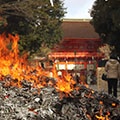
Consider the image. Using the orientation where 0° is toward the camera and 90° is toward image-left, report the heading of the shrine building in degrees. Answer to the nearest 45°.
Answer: approximately 0°

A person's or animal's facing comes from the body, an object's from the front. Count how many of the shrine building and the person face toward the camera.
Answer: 1

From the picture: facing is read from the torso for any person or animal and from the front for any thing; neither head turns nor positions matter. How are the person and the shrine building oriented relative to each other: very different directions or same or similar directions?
very different directions
